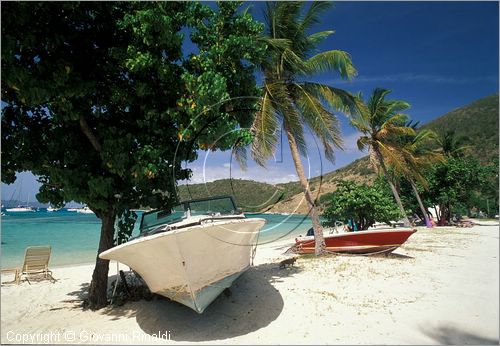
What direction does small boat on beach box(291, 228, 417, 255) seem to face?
to the viewer's right

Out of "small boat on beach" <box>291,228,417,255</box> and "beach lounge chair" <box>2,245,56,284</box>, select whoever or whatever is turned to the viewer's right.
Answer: the small boat on beach

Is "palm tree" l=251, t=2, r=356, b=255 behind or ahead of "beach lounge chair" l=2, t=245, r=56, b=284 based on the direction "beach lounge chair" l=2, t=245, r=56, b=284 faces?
behind

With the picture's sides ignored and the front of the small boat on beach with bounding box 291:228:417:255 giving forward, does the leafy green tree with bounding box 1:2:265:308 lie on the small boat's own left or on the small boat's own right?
on the small boat's own right

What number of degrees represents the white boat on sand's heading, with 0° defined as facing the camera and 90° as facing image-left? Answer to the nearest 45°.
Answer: approximately 0°

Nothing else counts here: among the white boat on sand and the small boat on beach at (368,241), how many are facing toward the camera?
1

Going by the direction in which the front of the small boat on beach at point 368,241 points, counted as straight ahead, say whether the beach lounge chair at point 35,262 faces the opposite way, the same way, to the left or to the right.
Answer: the opposite way

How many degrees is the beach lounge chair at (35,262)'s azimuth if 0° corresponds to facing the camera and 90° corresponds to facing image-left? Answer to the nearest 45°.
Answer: approximately 135°

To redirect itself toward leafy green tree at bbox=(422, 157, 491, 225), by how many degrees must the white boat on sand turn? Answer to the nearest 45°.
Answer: approximately 135° to its left

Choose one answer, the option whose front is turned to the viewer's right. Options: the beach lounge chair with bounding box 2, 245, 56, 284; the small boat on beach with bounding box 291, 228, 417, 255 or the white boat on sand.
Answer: the small boat on beach
